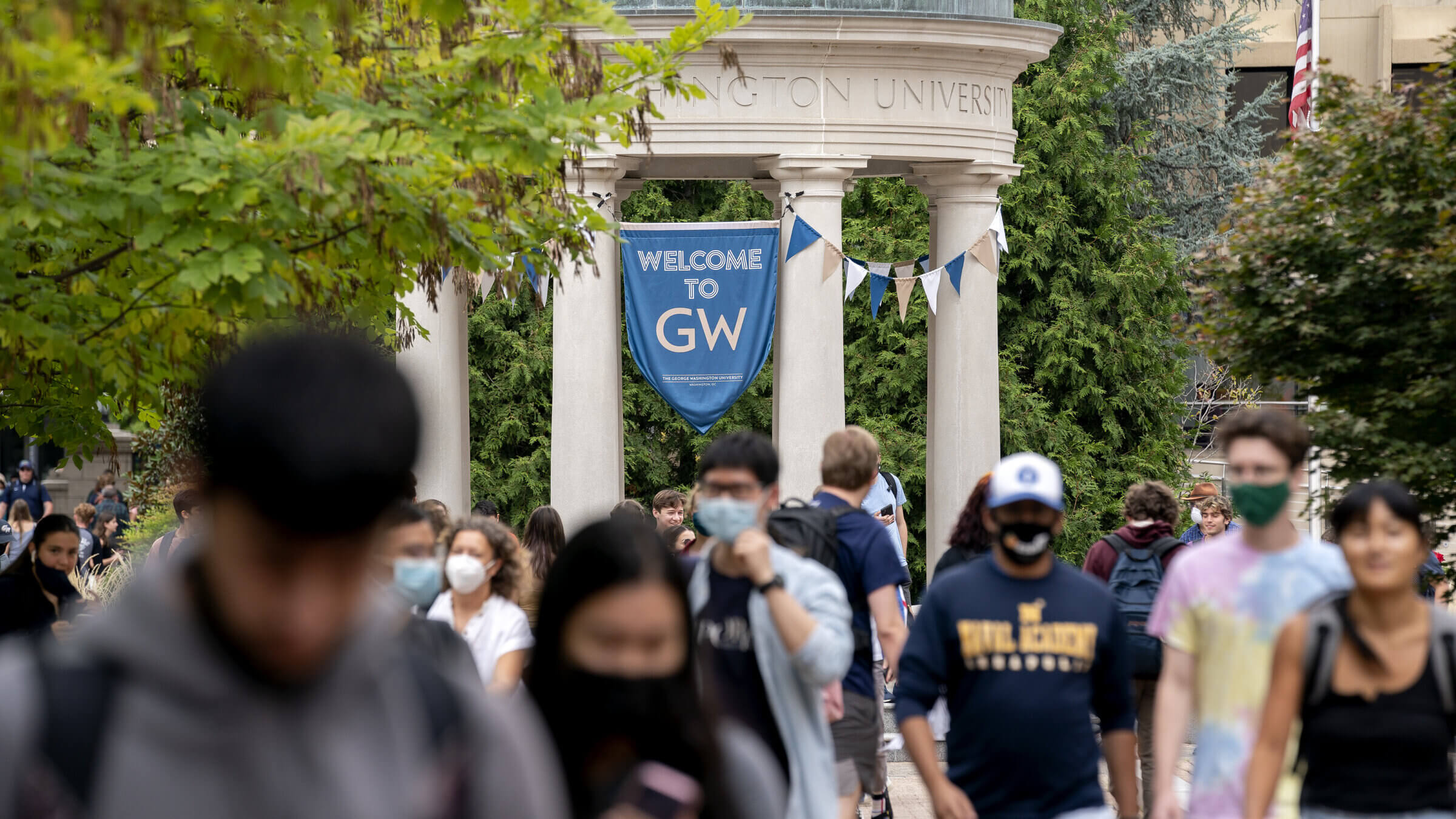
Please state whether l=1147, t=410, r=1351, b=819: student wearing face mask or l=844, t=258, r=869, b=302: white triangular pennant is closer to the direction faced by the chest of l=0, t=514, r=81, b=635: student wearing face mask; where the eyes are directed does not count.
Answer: the student wearing face mask

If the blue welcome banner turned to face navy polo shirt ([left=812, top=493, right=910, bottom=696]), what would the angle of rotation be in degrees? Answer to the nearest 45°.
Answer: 0° — it already faces it

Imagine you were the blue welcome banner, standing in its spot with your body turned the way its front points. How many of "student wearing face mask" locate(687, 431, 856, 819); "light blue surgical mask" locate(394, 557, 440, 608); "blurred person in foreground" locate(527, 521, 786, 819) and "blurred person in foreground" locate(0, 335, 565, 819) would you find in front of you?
4

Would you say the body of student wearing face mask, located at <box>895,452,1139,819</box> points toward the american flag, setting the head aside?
no

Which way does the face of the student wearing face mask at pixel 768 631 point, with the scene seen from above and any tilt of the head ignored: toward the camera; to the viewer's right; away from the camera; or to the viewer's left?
toward the camera

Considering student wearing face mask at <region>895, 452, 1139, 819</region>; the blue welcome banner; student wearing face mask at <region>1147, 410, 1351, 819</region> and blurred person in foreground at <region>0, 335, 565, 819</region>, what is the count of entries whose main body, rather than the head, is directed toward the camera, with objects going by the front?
4

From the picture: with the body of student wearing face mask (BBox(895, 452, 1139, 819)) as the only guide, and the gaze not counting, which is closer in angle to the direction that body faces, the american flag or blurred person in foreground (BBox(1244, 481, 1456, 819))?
the blurred person in foreground

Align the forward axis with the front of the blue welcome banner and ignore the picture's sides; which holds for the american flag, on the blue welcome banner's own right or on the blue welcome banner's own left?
on the blue welcome banner's own left

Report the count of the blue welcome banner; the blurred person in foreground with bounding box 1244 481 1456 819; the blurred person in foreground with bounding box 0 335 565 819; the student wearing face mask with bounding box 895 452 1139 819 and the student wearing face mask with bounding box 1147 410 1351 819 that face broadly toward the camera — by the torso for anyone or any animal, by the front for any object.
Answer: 5

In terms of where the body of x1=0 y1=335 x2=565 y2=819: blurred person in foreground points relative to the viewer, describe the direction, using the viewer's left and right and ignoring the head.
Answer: facing the viewer

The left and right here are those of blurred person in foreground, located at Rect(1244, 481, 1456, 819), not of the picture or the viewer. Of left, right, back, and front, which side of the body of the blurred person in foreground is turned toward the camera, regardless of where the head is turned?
front

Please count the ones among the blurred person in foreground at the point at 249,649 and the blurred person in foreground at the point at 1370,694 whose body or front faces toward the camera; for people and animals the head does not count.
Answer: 2

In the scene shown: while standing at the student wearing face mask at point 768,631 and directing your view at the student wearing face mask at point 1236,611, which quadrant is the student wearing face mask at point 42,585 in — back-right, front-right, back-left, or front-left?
back-left

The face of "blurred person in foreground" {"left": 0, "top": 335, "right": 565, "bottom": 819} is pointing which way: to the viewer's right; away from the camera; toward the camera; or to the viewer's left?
toward the camera

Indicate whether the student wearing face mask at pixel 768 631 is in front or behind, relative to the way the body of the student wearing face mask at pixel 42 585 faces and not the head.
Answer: in front

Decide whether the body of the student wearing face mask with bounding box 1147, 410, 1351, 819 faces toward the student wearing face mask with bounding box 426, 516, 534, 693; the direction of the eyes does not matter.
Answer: no

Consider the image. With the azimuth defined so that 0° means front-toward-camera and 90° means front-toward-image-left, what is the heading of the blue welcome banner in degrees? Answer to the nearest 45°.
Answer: approximately 0°
